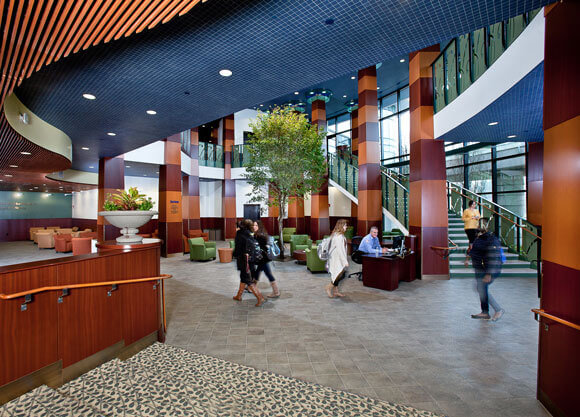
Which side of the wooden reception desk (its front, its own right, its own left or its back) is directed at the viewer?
front

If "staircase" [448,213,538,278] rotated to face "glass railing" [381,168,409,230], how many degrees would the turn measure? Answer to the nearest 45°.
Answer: approximately 135° to its right

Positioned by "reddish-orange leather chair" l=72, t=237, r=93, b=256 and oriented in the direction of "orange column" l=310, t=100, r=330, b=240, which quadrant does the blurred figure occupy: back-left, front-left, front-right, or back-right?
front-right

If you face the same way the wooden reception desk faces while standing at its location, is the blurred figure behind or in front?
in front

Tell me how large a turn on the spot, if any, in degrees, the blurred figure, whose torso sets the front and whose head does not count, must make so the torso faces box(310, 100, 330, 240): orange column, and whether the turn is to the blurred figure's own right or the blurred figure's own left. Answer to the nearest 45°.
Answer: approximately 45° to the blurred figure's own right

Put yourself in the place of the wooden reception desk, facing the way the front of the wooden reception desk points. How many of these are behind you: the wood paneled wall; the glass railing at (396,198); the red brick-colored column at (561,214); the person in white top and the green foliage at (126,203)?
1

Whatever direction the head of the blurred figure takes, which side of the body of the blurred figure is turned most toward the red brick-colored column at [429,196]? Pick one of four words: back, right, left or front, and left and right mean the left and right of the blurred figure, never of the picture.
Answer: right

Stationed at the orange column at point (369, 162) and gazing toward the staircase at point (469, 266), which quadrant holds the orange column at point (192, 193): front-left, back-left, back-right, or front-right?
back-right

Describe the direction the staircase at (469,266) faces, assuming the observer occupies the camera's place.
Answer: facing the viewer

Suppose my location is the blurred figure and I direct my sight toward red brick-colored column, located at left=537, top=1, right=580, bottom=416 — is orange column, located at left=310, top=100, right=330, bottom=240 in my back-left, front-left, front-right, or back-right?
back-right

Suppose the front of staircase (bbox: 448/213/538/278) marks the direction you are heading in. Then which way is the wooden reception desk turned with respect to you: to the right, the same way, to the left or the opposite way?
the same way
